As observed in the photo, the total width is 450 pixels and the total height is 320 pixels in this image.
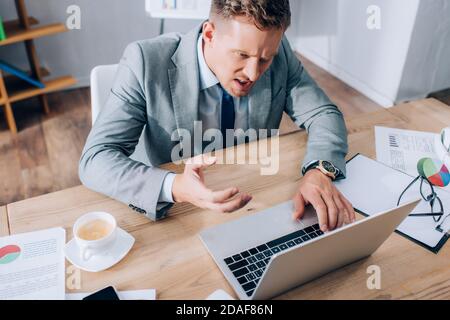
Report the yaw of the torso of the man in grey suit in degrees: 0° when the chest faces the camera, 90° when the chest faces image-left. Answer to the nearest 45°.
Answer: approximately 315°

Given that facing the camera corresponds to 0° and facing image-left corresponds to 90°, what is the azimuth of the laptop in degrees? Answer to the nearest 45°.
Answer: approximately 135°

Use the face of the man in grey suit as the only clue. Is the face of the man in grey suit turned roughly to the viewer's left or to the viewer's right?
to the viewer's right

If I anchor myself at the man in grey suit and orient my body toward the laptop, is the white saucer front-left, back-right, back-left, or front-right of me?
front-right

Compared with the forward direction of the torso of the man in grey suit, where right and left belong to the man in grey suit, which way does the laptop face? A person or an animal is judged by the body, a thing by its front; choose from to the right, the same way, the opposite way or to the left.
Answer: the opposite way

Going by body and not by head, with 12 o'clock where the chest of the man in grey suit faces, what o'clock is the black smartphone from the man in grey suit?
The black smartphone is roughly at 2 o'clock from the man in grey suit.

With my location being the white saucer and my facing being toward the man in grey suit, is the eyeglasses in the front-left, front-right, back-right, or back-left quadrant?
front-right

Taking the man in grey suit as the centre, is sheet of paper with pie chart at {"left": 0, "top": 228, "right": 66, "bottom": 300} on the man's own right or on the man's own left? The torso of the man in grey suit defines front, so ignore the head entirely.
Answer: on the man's own right

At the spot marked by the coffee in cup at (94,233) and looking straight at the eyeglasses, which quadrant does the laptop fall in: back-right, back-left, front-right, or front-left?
front-right
